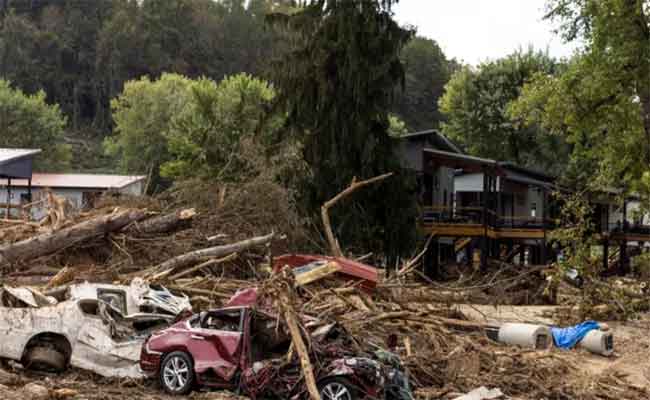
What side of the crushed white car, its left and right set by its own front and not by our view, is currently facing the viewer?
right

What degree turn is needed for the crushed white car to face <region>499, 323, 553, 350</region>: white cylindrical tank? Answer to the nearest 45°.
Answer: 0° — it already faces it

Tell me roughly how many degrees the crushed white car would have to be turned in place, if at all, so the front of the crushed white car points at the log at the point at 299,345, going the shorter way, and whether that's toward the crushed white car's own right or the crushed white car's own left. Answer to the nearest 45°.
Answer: approximately 45° to the crushed white car's own right

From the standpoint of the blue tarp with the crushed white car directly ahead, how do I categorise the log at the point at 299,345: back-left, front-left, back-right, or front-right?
front-left

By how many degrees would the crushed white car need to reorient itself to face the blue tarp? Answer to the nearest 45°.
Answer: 0° — it already faces it

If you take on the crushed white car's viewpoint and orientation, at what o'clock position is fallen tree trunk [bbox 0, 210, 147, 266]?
The fallen tree trunk is roughly at 9 o'clock from the crushed white car.

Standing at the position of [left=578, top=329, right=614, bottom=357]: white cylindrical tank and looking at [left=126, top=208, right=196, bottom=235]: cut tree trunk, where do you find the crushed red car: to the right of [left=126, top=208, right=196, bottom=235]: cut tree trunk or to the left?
left
